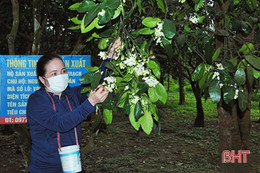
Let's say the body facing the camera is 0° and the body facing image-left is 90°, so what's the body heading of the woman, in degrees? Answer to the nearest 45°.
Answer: approximately 315°

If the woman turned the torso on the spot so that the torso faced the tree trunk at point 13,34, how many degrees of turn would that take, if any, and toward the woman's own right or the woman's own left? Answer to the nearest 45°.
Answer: approximately 135° to the woman's own left

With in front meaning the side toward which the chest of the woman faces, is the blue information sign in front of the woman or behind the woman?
behind

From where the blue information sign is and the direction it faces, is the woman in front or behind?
in front

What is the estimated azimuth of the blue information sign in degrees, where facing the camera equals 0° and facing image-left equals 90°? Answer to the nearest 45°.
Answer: approximately 0°

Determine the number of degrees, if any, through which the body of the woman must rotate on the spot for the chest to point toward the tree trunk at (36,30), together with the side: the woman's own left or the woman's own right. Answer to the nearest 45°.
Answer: approximately 135° to the woman's own left
